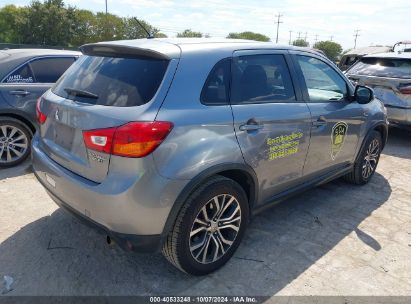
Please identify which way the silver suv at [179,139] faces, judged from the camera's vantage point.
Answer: facing away from the viewer and to the right of the viewer

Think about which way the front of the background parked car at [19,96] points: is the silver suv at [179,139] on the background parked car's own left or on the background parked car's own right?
on the background parked car's own right

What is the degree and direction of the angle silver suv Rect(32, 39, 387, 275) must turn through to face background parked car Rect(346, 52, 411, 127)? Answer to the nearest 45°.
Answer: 0° — it already faces it

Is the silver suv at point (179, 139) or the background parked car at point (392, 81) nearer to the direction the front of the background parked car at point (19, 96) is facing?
the background parked car

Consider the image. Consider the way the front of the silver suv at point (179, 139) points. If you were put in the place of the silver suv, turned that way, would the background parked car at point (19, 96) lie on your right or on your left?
on your left

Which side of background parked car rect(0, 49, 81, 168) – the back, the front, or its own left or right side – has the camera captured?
right
